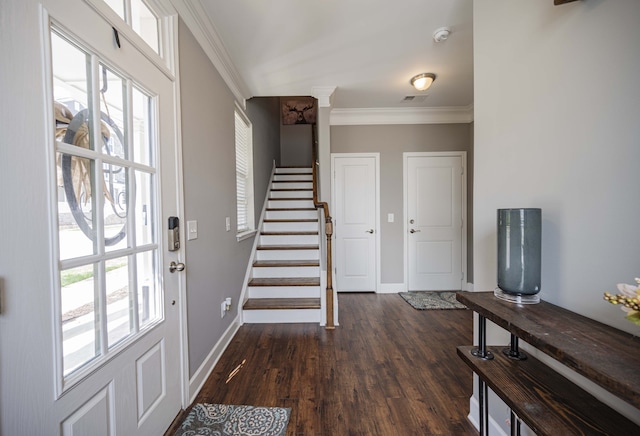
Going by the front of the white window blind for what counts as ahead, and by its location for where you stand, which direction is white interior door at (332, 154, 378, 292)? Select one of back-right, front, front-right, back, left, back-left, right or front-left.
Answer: front

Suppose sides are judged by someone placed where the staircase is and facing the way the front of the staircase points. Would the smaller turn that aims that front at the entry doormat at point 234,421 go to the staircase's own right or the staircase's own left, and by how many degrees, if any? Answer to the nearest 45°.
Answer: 0° — it already faces it

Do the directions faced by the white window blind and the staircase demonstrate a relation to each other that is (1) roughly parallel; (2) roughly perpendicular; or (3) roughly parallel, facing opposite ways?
roughly perpendicular

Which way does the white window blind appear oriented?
to the viewer's right

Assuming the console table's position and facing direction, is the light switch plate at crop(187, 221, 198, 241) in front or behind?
in front

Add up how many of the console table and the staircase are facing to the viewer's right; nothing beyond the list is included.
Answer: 0

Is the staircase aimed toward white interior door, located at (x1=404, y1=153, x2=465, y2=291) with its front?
no

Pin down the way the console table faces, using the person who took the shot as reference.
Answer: facing the viewer and to the left of the viewer

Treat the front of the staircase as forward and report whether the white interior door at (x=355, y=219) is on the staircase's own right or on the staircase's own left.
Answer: on the staircase's own left

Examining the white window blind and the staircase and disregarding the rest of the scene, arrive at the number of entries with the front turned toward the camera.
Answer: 1

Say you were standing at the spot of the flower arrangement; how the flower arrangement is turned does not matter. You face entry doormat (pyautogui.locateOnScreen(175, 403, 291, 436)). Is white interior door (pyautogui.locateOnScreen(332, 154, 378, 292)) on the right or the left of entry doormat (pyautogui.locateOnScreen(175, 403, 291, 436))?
right

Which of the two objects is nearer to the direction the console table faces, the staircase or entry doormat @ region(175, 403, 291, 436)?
the entry doormat

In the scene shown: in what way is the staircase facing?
toward the camera

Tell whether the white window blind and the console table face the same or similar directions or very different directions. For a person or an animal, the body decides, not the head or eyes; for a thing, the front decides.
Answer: very different directions

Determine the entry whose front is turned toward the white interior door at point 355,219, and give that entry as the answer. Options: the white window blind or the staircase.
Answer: the white window blind
